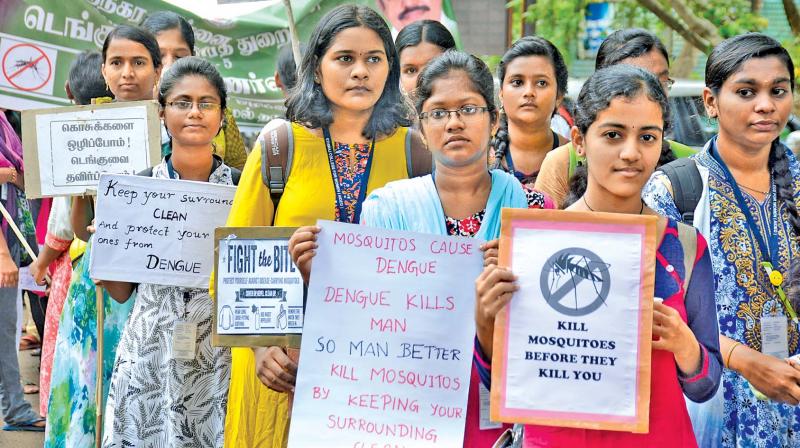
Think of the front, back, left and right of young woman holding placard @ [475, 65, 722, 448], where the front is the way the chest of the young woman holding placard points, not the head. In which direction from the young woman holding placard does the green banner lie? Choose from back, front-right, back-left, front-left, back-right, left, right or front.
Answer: back-right

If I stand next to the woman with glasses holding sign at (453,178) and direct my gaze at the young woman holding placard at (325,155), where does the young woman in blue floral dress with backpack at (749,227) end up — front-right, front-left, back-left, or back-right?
back-right

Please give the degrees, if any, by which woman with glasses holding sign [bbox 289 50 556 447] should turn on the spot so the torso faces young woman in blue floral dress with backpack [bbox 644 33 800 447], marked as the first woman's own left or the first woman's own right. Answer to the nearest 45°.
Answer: approximately 90° to the first woman's own left

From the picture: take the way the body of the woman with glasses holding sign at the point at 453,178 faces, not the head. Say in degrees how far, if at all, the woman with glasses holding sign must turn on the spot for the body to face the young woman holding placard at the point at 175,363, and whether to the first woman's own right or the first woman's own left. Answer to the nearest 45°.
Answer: approximately 135° to the first woman's own right

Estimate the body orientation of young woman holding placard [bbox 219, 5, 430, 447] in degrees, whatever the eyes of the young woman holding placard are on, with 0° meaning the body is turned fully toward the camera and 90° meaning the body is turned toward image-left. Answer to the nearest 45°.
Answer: approximately 0°

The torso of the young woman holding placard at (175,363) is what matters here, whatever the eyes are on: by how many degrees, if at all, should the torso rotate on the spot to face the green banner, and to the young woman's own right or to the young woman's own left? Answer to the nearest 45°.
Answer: approximately 180°
